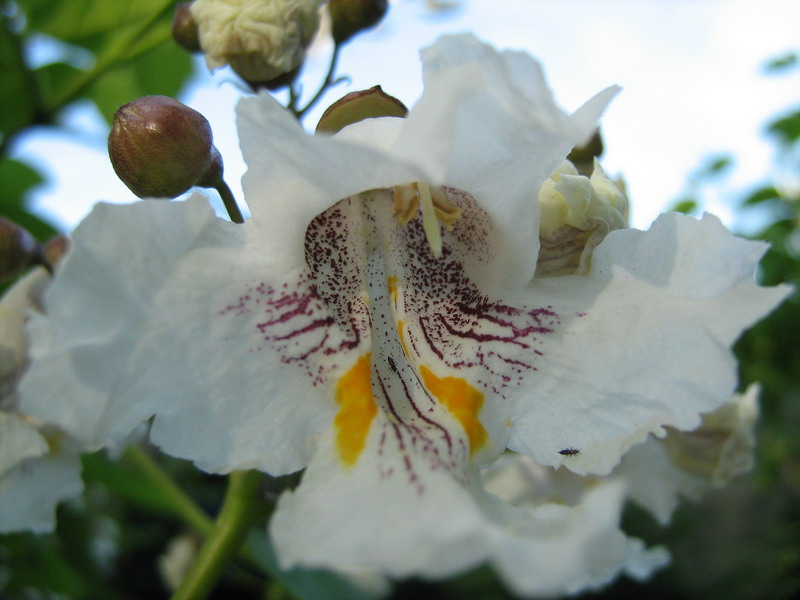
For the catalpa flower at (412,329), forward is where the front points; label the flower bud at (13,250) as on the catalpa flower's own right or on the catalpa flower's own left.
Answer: on the catalpa flower's own right

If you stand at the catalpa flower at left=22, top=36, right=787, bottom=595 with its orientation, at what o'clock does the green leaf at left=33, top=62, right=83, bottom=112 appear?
The green leaf is roughly at 5 o'clock from the catalpa flower.

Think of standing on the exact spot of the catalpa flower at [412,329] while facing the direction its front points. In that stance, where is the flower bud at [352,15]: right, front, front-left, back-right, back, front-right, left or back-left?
back

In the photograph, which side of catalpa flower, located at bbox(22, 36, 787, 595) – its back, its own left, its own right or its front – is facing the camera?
front

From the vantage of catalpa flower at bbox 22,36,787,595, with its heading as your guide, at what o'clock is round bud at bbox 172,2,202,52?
The round bud is roughly at 5 o'clock from the catalpa flower.

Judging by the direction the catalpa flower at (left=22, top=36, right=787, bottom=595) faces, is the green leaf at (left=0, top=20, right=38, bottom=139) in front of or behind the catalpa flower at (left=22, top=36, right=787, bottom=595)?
behind
